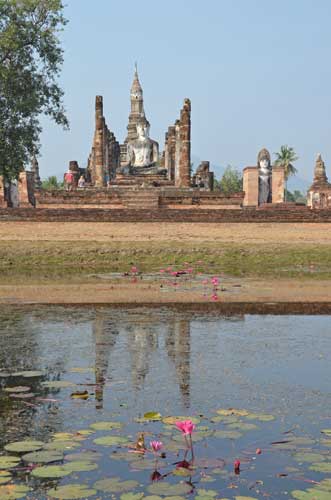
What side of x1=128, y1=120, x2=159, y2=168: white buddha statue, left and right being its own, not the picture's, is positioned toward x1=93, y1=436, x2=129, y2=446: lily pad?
front

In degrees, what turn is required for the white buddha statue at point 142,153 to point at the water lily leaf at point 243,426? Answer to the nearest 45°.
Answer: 0° — it already faces it

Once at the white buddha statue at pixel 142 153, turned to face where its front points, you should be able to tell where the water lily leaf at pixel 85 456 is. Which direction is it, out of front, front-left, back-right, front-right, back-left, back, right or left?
front

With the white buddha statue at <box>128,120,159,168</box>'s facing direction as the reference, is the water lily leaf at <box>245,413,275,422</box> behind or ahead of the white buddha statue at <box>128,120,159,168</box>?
ahead

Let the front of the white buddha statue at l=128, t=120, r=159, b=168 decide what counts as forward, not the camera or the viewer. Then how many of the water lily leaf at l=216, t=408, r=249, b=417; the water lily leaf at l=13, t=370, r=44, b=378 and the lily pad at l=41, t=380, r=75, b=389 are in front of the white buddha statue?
3

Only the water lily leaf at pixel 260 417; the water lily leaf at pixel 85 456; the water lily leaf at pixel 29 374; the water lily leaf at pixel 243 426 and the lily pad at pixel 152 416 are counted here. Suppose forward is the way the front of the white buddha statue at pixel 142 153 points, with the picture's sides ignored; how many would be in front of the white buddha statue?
5

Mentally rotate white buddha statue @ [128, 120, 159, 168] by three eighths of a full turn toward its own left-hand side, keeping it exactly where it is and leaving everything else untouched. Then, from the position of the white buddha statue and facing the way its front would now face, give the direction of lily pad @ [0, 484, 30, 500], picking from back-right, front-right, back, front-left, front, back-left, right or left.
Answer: back-right

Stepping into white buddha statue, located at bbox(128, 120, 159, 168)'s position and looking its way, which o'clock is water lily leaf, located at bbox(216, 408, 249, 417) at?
The water lily leaf is roughly at 12 o'clock from the white buddha statue.

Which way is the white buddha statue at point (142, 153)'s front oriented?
toward the camera

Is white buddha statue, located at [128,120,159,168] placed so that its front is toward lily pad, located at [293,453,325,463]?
yes

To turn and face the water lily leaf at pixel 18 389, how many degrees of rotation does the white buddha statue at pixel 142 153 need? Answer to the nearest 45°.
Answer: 0° — it already faces it

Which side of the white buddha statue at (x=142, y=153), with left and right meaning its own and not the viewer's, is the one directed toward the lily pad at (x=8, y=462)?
front

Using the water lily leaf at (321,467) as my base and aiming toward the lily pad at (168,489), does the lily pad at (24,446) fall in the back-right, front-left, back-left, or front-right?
front-right

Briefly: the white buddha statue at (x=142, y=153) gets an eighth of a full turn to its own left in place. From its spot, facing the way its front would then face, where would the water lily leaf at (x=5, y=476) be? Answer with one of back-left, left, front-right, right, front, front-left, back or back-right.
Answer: front-right

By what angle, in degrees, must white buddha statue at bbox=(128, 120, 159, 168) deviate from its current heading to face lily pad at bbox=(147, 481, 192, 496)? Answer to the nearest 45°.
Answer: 0° — it already faces it

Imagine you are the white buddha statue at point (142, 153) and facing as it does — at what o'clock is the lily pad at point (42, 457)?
The lily pad is roughly at 12 o'clock from the white buddha statue.

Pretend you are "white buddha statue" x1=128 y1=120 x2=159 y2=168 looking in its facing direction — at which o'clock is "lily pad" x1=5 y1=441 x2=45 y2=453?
The lily pad is roughly at 12 o'clock from the white buddha statue.

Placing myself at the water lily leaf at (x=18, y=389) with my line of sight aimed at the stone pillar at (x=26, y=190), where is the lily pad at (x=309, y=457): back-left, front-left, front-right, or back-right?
back-right

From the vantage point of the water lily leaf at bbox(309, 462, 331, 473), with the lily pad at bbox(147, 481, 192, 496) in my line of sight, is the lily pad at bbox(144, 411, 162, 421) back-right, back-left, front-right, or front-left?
front-right
